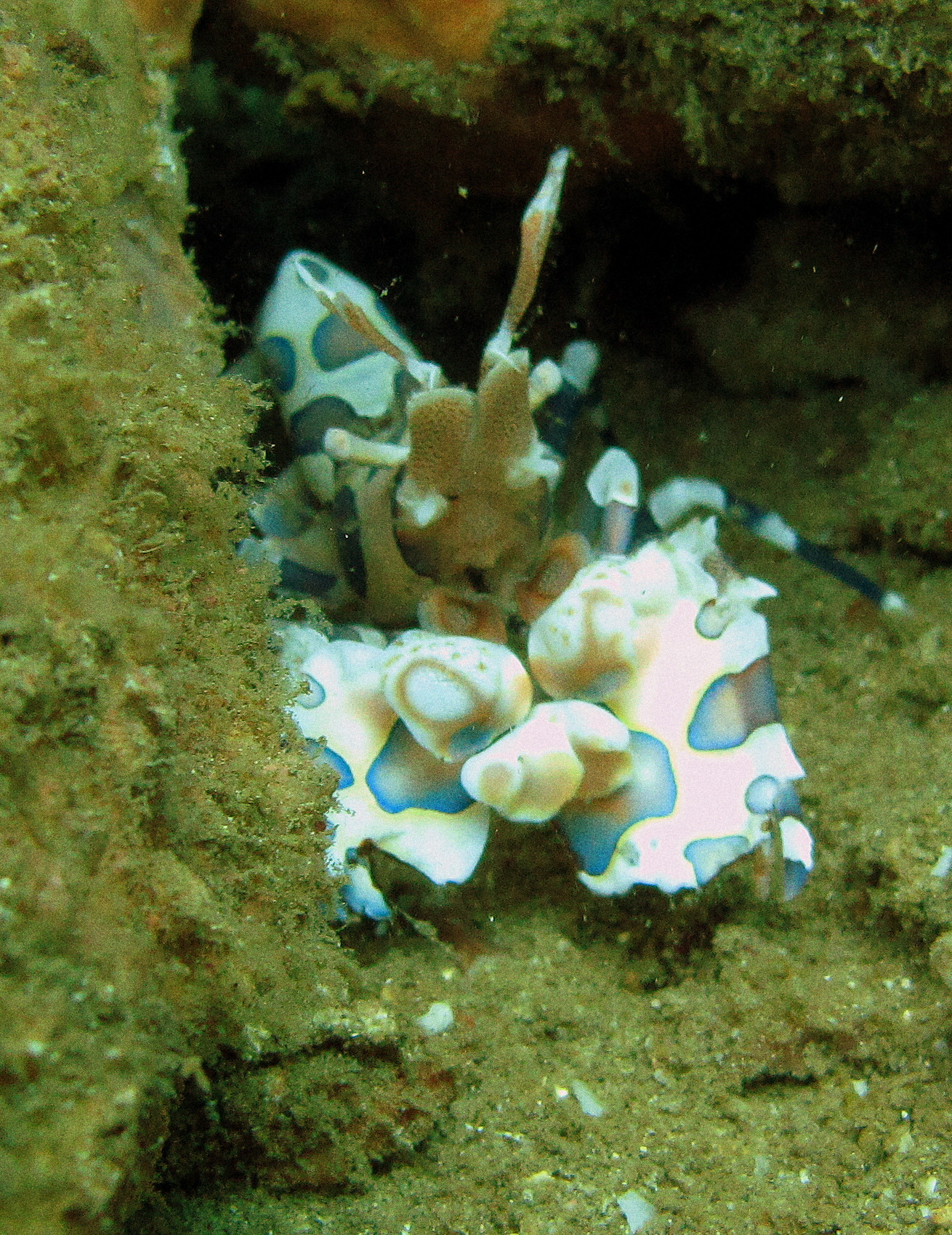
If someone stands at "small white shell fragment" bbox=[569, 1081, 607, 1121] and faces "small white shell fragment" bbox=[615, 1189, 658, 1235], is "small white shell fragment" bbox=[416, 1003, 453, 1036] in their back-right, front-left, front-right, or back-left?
back-right

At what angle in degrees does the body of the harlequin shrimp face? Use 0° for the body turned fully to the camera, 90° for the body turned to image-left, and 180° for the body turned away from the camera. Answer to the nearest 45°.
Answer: approximately 0°

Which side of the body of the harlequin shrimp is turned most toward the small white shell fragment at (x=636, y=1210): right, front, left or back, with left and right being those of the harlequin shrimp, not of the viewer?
front

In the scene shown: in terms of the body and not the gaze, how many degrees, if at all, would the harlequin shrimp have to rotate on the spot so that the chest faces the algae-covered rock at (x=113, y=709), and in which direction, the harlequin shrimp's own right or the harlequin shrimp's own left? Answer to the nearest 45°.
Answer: approximately 45° to the harlequin shrimp's own right

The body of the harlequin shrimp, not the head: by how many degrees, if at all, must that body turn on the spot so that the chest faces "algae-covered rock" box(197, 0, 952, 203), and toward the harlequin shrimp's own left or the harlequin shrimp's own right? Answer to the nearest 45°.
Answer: approximately 180°

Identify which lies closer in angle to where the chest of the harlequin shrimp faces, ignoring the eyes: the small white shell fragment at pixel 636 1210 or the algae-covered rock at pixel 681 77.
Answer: the small white shell fragment
